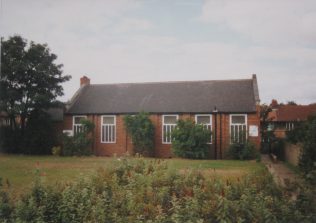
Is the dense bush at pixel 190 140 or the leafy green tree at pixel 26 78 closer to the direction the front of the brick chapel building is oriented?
the dense bush

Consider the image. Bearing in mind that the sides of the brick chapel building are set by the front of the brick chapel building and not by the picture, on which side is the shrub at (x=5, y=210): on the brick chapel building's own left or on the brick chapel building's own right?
on the brick chapel building's own right
